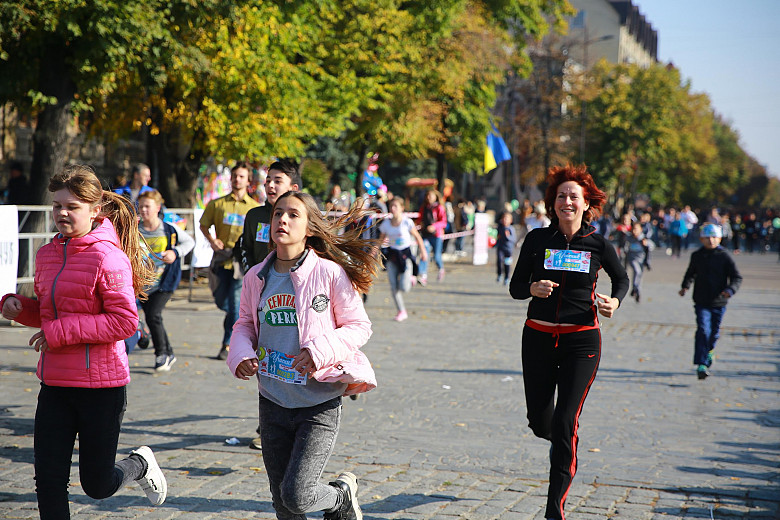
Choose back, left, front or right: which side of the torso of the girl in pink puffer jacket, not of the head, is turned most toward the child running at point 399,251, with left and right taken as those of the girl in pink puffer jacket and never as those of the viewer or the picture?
back

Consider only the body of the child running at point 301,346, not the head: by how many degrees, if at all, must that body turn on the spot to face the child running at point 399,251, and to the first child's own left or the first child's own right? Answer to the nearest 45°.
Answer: approximately 135° to the first child's own right

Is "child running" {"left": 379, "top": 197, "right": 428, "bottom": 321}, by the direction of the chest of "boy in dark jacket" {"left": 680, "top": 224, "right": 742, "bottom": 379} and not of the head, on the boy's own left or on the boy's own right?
on the boy's own right

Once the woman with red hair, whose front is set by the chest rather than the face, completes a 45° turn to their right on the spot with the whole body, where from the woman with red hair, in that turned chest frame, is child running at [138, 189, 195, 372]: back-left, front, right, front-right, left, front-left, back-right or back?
right

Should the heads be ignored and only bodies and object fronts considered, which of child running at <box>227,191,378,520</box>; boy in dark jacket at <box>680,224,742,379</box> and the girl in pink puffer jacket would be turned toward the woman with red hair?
the boy in dark jacket

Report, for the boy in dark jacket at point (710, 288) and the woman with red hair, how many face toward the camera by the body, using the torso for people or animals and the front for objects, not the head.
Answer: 2

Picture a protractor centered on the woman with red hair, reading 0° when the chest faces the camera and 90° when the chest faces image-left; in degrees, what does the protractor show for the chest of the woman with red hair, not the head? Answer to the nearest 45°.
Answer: approximately 0°

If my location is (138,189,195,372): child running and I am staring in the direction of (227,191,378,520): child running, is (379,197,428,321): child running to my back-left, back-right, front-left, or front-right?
back-left

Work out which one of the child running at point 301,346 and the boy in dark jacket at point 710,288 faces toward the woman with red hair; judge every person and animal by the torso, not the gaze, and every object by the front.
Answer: the boy in dark jacket

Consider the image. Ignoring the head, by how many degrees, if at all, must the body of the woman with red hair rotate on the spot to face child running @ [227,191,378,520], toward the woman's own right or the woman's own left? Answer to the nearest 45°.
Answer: approximately 45° to the woman's own right

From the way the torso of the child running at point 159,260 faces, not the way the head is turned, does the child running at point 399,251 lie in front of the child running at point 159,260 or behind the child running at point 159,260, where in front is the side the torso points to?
behind

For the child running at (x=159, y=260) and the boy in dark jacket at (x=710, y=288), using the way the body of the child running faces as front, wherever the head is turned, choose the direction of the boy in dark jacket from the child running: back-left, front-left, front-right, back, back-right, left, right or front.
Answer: back-left

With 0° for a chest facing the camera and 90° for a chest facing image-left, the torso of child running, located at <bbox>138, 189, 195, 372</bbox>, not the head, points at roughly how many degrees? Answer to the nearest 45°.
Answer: approximately 45°
